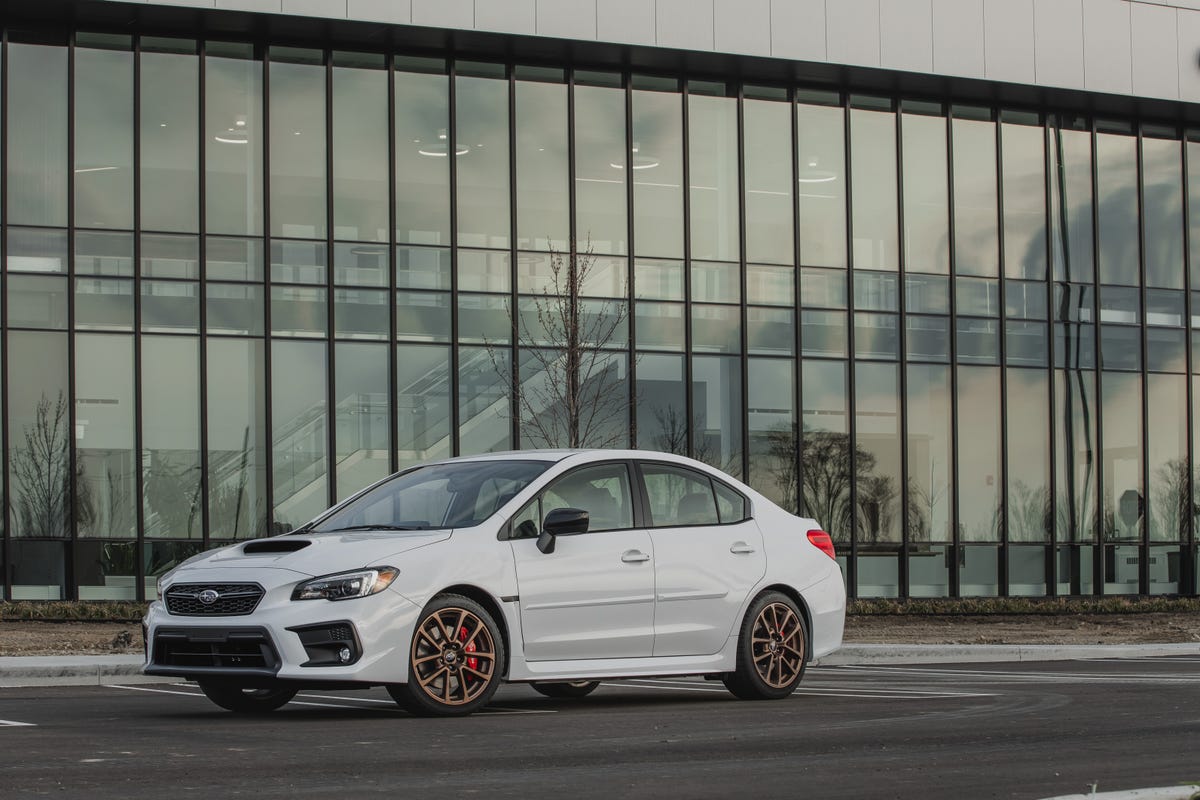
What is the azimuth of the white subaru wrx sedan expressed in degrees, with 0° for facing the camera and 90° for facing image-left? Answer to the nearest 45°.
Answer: approximately 45°
